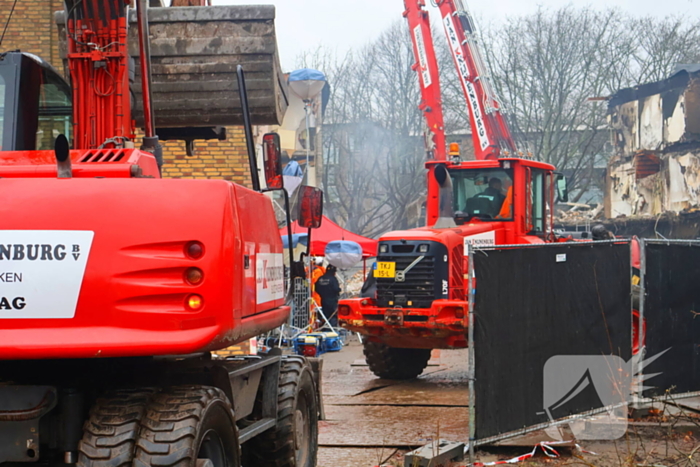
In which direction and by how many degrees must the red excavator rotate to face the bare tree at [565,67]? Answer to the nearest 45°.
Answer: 0° — it already faces it

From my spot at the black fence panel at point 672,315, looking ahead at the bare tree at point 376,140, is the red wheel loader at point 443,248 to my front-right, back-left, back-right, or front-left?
front-left

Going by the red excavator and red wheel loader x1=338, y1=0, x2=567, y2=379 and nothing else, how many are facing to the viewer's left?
0

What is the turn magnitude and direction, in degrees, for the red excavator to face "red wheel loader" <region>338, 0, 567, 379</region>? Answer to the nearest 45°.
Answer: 0° — it already faces it

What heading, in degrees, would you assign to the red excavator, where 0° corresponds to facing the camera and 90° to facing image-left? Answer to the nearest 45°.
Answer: approximately 225°

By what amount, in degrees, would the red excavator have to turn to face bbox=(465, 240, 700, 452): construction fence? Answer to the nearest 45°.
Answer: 0° — it already faces it
